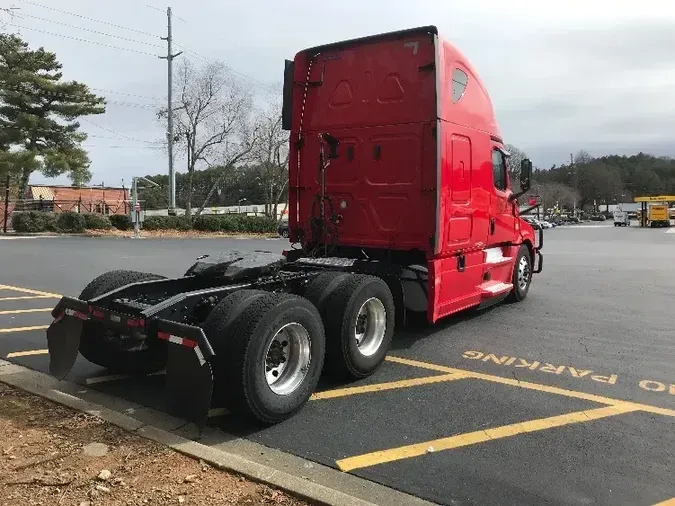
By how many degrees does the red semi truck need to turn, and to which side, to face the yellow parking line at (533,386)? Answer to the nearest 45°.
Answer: approximately 90° to its right

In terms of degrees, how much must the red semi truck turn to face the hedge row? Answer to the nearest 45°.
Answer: approximately 45° to its left

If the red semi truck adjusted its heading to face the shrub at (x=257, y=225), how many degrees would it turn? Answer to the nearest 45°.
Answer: approximately 45° to its left

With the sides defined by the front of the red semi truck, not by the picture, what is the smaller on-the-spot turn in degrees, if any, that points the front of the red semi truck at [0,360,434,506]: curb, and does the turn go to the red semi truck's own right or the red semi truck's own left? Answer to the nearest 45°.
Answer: approximately 135° to the red semi truck's own right

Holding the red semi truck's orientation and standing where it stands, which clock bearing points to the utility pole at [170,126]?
The utility pole is roughly at 10 o'clock from the red semi truck.

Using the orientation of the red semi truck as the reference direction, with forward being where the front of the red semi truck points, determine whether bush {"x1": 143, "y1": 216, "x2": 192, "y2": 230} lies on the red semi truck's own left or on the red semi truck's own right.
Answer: on the red semi truck's own left

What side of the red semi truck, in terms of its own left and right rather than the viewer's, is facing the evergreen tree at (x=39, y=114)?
left

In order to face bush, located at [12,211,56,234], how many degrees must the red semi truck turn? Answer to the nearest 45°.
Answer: approximately 90° to its left

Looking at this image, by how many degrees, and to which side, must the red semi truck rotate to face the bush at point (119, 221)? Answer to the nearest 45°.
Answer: approximately 45° to its left

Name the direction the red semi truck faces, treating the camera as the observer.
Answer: facing away from the viewer and to the right of the viewer
